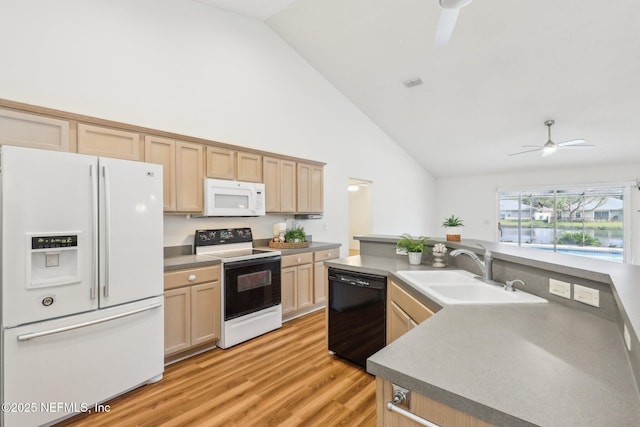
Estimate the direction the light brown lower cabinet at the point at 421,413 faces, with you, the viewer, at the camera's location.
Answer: facing the viewer and to the left of the viewer

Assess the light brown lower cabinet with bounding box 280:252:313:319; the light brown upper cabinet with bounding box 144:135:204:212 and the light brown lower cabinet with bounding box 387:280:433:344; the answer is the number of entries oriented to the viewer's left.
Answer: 1

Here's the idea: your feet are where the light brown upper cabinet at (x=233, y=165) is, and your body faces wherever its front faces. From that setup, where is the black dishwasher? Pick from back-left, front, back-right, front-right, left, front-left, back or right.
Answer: front

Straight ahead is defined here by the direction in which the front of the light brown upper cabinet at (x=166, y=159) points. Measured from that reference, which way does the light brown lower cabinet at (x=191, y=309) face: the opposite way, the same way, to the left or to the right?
the same way

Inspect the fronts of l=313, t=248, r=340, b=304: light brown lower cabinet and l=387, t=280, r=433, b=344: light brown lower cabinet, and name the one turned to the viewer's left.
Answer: l=387, t=280, r=433, b=344: light brown lower cabinet

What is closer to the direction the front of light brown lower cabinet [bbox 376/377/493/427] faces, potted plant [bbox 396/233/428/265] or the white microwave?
the white microwave

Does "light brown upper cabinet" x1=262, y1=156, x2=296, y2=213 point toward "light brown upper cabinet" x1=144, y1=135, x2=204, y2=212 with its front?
no

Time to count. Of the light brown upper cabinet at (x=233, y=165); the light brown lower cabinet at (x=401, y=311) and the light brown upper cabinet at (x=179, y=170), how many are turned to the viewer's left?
1

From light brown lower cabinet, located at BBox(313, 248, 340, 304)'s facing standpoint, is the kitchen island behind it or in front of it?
in front

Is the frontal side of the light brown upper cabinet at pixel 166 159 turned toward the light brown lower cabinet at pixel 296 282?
no

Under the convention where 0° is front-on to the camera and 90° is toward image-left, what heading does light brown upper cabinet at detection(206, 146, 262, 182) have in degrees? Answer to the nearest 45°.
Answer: approximately 315°

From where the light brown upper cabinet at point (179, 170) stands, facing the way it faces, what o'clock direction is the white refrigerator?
The white refrigerator is roughly at 3 o'clock from the light brown upper cabinet.

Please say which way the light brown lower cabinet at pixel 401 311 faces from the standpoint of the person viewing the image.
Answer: facing to the left of the viewer

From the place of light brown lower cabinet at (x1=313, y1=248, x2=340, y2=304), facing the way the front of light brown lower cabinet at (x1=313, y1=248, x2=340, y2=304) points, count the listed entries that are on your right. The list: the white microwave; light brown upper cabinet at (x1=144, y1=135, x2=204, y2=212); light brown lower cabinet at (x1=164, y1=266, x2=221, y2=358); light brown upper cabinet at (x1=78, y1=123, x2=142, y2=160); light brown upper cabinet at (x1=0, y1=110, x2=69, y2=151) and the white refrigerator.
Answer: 6

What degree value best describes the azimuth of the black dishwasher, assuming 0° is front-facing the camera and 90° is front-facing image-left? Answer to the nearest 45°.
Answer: approximately 45°

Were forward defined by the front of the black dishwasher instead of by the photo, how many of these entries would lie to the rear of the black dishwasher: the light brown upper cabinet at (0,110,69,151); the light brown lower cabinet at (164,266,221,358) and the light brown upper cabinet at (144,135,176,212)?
0
